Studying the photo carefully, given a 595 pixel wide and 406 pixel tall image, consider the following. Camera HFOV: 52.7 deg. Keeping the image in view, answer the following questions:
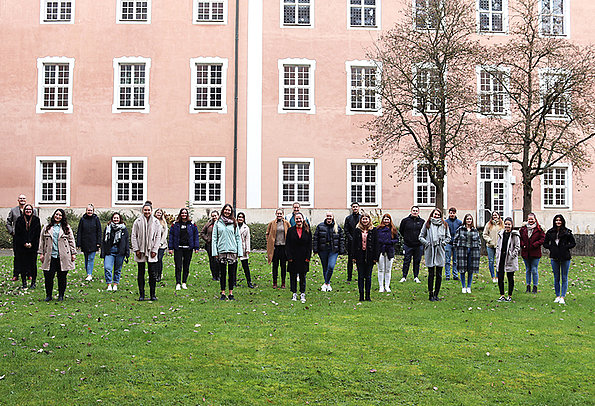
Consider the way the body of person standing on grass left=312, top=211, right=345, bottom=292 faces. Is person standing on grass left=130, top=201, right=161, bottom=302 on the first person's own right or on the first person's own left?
on the first person's own right

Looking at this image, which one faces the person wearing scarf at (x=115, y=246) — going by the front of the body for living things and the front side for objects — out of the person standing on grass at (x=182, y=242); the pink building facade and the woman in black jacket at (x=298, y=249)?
the pink building facade

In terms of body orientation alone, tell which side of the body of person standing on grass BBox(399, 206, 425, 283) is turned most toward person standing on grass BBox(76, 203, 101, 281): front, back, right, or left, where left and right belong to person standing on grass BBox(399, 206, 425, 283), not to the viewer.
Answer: right

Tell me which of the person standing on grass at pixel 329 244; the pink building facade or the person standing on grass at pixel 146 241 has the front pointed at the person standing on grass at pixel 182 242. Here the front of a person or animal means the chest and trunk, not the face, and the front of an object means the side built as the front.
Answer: the pink building facade

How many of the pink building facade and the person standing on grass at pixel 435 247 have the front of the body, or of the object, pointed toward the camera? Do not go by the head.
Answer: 2
